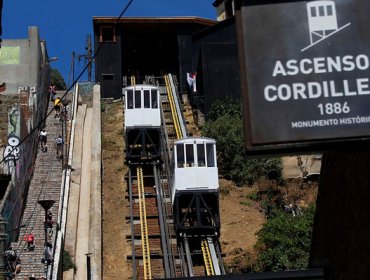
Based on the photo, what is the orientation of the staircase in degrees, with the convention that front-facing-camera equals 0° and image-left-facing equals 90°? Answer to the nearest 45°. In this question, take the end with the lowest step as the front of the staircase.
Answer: approximately 0°

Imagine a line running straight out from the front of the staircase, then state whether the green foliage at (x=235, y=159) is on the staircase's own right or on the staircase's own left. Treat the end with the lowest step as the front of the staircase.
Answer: on the staircase's own left

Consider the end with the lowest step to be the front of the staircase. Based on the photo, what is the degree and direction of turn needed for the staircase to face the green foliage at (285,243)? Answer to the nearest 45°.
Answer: approximately 45° to its left
